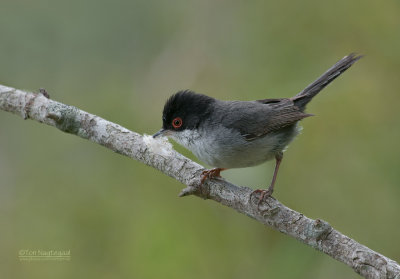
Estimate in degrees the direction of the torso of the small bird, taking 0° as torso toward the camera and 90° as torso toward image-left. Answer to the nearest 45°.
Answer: approximately 90°
